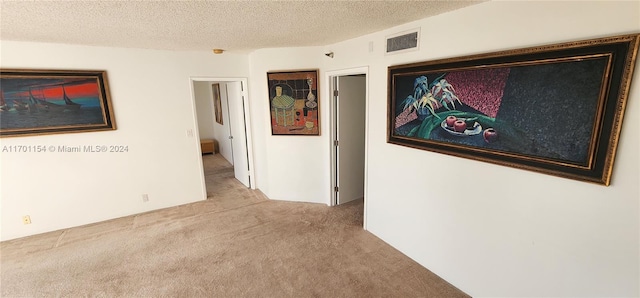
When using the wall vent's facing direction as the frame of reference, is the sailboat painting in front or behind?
in front

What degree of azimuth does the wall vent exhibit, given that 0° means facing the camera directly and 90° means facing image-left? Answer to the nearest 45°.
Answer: approximately 45°

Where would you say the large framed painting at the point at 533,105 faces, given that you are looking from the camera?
facing the viewer and to the left of the viewer

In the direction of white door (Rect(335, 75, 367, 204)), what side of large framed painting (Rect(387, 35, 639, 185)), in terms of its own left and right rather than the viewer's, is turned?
right

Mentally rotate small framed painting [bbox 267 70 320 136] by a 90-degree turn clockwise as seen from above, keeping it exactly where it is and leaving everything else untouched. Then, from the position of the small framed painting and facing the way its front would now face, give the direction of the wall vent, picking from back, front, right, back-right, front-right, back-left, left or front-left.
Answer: back-left

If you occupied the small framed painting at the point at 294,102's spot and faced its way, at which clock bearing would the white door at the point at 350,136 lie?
The white door is roughly at 9 o'clock from the small framed painting.

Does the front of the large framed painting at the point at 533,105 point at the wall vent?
no

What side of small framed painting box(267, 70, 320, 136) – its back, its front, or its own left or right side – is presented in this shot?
front

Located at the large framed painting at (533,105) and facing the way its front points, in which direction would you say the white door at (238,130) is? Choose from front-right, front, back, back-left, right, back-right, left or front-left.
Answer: front-right

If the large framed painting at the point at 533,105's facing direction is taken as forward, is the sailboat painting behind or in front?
in front

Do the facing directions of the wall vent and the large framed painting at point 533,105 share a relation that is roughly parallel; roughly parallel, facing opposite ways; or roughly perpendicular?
roughly parallel

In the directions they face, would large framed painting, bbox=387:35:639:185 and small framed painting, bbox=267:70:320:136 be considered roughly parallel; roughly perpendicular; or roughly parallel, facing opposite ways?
roughly perpendicular

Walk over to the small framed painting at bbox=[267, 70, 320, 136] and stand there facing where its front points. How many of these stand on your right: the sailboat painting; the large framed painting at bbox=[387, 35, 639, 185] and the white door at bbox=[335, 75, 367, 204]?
1

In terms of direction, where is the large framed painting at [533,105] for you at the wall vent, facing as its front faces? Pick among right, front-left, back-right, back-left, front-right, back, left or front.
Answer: left

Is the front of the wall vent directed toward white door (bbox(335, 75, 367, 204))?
no
